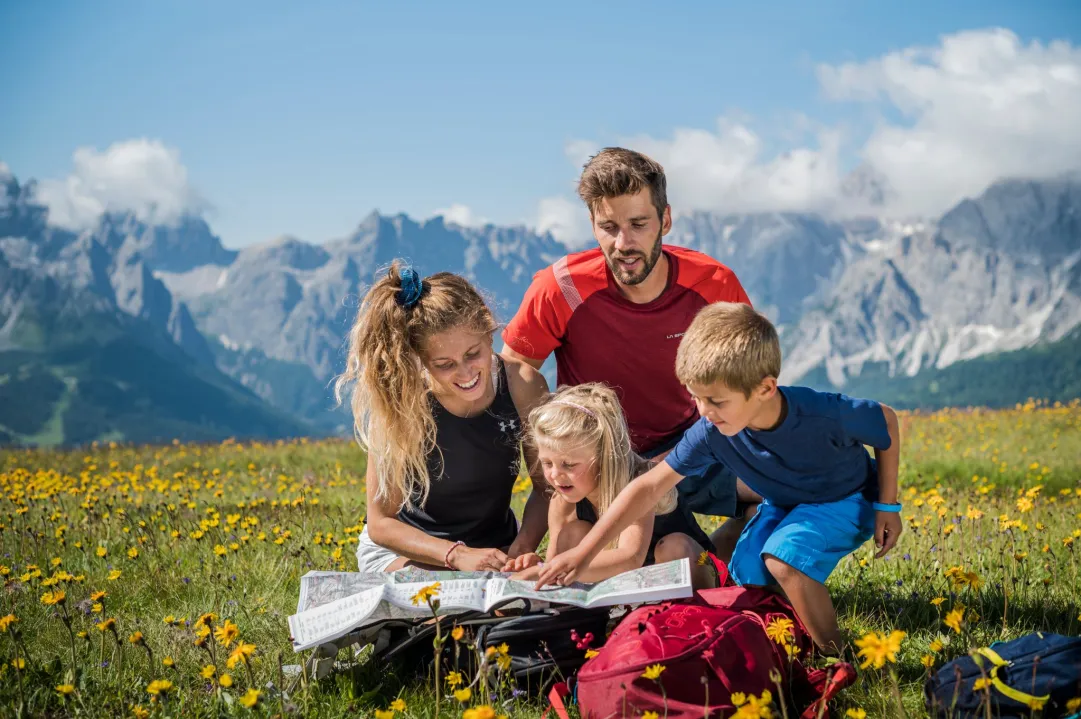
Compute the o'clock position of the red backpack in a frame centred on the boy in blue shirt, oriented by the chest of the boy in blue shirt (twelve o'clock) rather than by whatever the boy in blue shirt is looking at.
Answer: The red backpack is roughly at 11 o'clock from the boy in blue shirt.

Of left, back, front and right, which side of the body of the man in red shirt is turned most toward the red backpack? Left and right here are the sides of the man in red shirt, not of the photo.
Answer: front

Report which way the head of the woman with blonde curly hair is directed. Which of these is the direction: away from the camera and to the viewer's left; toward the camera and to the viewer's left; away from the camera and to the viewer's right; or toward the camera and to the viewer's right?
toward the camera and to the viewer's right

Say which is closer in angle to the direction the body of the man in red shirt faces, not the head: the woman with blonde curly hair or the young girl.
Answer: the young girl

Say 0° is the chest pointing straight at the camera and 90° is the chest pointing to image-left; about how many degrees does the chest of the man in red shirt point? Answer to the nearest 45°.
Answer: approximately 0°

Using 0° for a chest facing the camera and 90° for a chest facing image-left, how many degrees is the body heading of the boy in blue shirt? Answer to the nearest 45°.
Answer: approximately 45°
